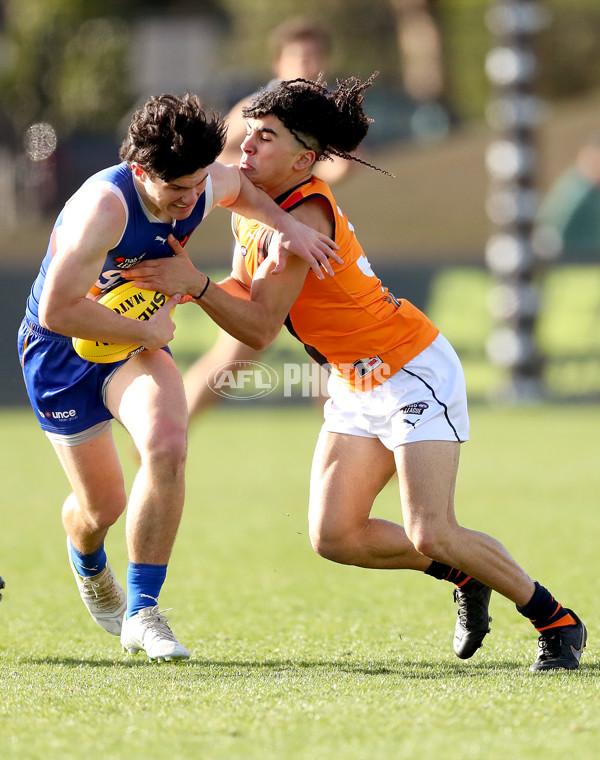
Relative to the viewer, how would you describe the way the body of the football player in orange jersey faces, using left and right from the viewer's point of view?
facing to the left of the viewer

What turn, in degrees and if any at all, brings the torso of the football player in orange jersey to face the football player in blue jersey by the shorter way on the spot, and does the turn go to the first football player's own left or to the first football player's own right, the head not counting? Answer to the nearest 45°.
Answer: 0° — they already face them

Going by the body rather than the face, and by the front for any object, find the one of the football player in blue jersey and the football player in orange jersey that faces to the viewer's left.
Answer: the football player in orange jersey

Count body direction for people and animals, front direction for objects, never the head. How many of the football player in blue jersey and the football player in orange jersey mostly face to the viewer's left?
1
